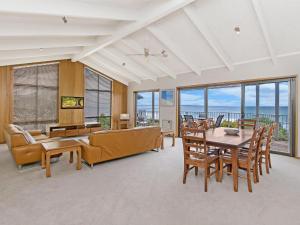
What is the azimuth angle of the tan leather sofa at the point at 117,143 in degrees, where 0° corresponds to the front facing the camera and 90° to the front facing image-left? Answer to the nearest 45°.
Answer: approximately 135°

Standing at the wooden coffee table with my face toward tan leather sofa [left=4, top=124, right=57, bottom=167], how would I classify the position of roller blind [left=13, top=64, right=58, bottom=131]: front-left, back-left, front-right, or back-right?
front-right

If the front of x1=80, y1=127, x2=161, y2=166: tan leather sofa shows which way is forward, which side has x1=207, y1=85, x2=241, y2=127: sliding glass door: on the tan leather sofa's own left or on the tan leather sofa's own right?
on the tan leather sofa's own right

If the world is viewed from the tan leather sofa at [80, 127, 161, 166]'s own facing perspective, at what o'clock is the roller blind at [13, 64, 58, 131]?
The roller blind is roughly at 12 o'clock from the tan leather sofa.

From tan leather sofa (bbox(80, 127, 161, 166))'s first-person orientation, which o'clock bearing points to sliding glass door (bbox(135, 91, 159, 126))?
The sliding glass door is roughly at 2 o'clock from the tan leather sofa.

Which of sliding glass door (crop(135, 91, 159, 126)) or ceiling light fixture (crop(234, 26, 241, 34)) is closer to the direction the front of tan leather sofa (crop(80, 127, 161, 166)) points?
the sliding glass door

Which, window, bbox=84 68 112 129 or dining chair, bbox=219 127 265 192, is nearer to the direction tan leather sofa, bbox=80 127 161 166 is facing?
the window

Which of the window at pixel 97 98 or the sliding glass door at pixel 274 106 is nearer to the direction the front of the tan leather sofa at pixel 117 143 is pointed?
the window

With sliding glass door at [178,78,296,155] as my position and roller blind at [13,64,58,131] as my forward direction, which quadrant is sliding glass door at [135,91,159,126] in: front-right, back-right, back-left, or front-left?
front-right

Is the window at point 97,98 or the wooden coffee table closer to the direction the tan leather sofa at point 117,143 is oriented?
the window

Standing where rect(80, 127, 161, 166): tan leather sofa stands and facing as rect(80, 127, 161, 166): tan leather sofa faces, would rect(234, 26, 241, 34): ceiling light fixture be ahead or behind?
behind

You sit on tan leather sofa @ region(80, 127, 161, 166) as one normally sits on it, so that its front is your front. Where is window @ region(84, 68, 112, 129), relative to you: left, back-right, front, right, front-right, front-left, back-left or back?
front-right
